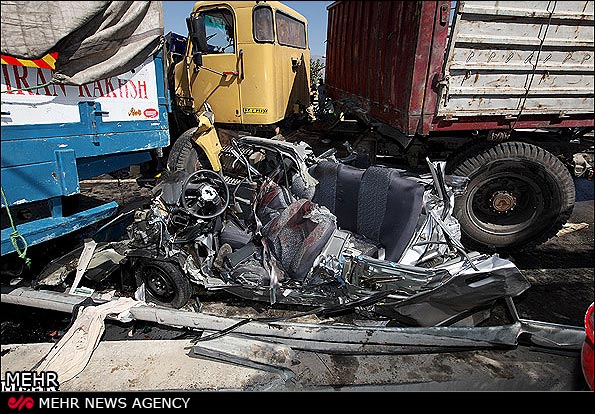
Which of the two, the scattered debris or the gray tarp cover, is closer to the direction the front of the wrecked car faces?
the gray tarp cover

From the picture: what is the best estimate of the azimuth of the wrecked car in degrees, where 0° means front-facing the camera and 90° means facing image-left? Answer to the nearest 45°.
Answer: approximately 90°

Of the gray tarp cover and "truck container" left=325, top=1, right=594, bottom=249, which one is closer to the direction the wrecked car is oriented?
the gray tarp cover

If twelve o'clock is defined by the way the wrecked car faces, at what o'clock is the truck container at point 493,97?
The truck container is roughly at 5 o'clock from the wrecked car.

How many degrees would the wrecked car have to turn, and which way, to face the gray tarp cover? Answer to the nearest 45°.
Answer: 0° — it already faces it
